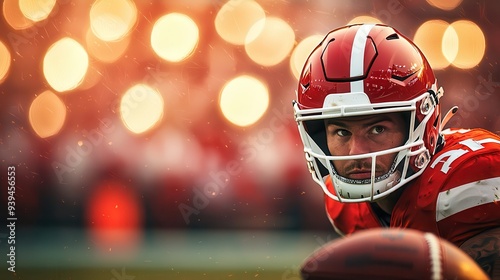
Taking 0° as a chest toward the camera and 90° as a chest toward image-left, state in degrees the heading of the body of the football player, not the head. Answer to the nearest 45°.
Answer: approximately 45°
